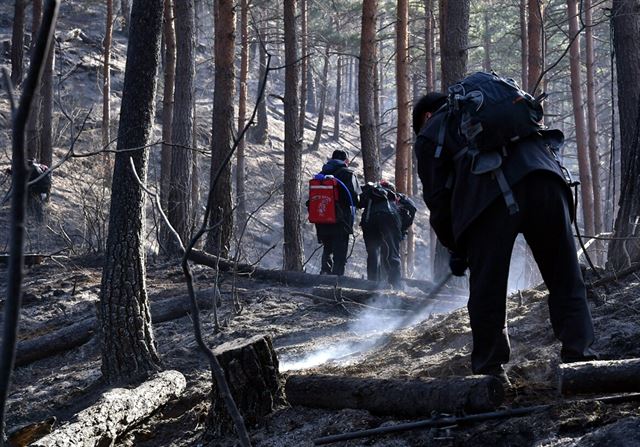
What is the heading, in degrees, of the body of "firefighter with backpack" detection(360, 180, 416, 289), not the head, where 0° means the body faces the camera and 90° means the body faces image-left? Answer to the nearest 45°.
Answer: approximately 180°

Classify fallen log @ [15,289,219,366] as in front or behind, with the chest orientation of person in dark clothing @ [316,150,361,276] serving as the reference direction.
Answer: behind

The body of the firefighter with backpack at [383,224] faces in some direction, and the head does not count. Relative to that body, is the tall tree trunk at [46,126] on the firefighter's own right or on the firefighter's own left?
on the firefighter's own left

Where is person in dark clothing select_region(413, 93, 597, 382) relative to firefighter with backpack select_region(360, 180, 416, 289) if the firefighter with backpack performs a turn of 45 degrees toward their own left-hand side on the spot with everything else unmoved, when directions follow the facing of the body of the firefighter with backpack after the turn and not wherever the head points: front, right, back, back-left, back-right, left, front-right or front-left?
back-left

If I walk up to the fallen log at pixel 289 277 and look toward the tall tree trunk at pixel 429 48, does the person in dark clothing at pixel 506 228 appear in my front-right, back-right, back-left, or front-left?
back-right

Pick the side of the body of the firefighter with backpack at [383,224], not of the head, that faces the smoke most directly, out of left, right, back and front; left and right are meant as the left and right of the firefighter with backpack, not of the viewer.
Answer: back

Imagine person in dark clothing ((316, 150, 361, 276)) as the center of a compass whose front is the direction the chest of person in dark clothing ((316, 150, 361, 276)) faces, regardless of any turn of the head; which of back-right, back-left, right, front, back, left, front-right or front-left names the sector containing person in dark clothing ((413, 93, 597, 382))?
back-right

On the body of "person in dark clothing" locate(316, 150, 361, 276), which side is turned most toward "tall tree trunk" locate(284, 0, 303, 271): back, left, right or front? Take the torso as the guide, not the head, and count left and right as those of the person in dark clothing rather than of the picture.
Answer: left

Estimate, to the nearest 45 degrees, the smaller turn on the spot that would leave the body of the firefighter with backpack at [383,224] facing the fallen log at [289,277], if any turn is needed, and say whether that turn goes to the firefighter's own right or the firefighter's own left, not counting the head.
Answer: approximately 135° to the firefighter's own left

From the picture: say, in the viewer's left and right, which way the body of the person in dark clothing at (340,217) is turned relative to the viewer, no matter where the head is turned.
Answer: facing away from the viewer and to the right of the viewer

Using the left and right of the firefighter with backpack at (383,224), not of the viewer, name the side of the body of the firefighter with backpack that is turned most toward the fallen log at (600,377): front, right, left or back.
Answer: back

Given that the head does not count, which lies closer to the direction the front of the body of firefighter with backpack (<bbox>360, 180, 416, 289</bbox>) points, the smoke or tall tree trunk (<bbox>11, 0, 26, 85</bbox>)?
the tall tree trunk
